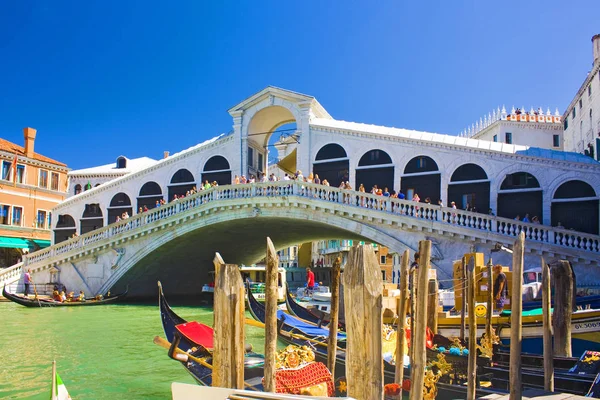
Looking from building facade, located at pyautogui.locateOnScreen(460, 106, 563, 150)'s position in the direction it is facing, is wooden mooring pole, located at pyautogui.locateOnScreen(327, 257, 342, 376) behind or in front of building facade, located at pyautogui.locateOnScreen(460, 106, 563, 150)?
in front

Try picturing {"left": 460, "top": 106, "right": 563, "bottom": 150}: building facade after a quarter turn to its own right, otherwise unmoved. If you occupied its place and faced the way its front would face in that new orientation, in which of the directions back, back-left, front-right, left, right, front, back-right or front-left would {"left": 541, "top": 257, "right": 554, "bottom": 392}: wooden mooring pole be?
left

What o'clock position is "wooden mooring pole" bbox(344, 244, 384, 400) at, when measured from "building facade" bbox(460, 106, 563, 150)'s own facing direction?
The wooden mooring pole is roughly at 12 o'clock from the building facade.

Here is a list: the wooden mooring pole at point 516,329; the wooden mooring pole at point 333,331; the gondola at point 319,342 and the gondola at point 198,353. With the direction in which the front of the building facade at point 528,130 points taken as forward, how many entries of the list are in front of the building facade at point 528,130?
4

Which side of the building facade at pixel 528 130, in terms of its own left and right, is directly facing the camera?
front

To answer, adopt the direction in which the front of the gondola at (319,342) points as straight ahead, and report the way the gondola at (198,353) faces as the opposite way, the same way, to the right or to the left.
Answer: the same way

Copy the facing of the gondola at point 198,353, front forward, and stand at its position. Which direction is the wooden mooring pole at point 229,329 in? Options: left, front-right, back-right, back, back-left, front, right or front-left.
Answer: front-right
